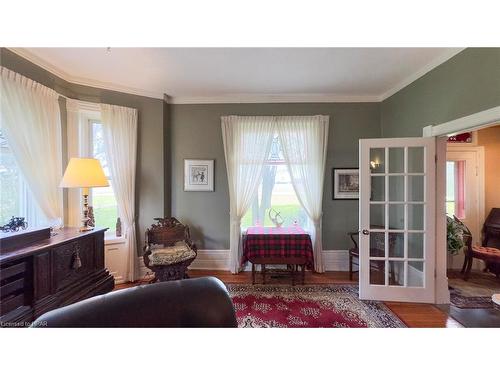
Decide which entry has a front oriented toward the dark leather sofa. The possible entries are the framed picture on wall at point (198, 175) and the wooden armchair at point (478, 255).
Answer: the framed picture on wall

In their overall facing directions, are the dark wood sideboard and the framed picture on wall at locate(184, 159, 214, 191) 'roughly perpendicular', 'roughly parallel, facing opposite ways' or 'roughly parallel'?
roughly perpendicular

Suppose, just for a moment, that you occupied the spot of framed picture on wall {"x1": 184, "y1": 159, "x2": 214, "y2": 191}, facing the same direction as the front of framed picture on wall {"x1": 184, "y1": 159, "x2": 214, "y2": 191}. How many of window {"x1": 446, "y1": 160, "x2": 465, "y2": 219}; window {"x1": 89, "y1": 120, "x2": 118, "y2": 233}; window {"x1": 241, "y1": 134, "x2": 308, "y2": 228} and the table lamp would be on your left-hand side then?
2

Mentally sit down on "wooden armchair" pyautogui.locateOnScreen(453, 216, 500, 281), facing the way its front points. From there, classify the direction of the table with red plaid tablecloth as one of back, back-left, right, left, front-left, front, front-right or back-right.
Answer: back-right

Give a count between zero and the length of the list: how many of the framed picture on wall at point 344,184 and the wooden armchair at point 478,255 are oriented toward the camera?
1

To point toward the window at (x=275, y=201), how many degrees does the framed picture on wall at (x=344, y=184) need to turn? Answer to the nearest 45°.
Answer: approximately 90° to its right

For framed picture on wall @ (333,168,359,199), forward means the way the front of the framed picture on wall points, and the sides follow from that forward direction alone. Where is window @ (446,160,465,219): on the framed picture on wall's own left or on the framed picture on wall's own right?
on the framed picture on wall's own left

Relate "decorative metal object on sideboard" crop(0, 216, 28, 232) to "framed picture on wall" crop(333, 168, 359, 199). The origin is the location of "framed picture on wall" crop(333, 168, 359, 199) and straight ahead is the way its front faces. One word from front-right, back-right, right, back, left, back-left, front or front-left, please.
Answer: front-right

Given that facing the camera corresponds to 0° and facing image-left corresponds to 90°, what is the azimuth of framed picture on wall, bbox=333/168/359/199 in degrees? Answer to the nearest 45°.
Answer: approximately 0°

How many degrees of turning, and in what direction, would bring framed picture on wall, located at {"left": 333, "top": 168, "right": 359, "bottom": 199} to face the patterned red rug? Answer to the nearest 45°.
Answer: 0° — it already faces it

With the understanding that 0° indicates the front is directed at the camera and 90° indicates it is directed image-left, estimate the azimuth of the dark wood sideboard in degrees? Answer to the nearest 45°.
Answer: approximately 315°
